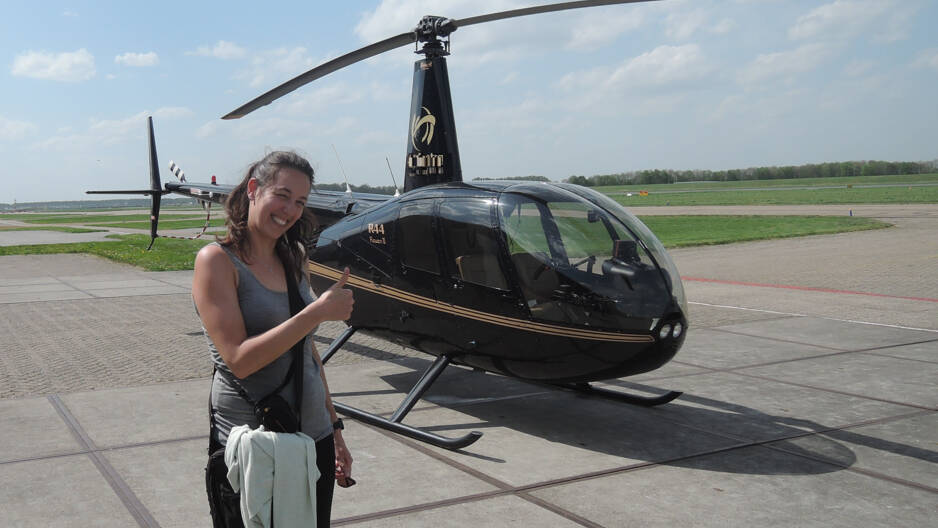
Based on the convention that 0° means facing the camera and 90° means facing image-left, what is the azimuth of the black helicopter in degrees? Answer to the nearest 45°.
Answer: approximately 315°

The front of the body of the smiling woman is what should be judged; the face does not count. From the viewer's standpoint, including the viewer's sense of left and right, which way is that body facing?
facing the viewer and to the right of the viewer

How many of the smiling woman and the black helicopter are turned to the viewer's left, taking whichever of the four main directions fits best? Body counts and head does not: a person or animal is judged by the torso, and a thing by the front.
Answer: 0

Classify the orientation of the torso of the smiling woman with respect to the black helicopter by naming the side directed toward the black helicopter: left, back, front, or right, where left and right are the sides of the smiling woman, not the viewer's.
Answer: left

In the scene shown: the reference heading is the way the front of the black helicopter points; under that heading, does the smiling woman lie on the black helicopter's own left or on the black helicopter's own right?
on the black helicopter's own right
